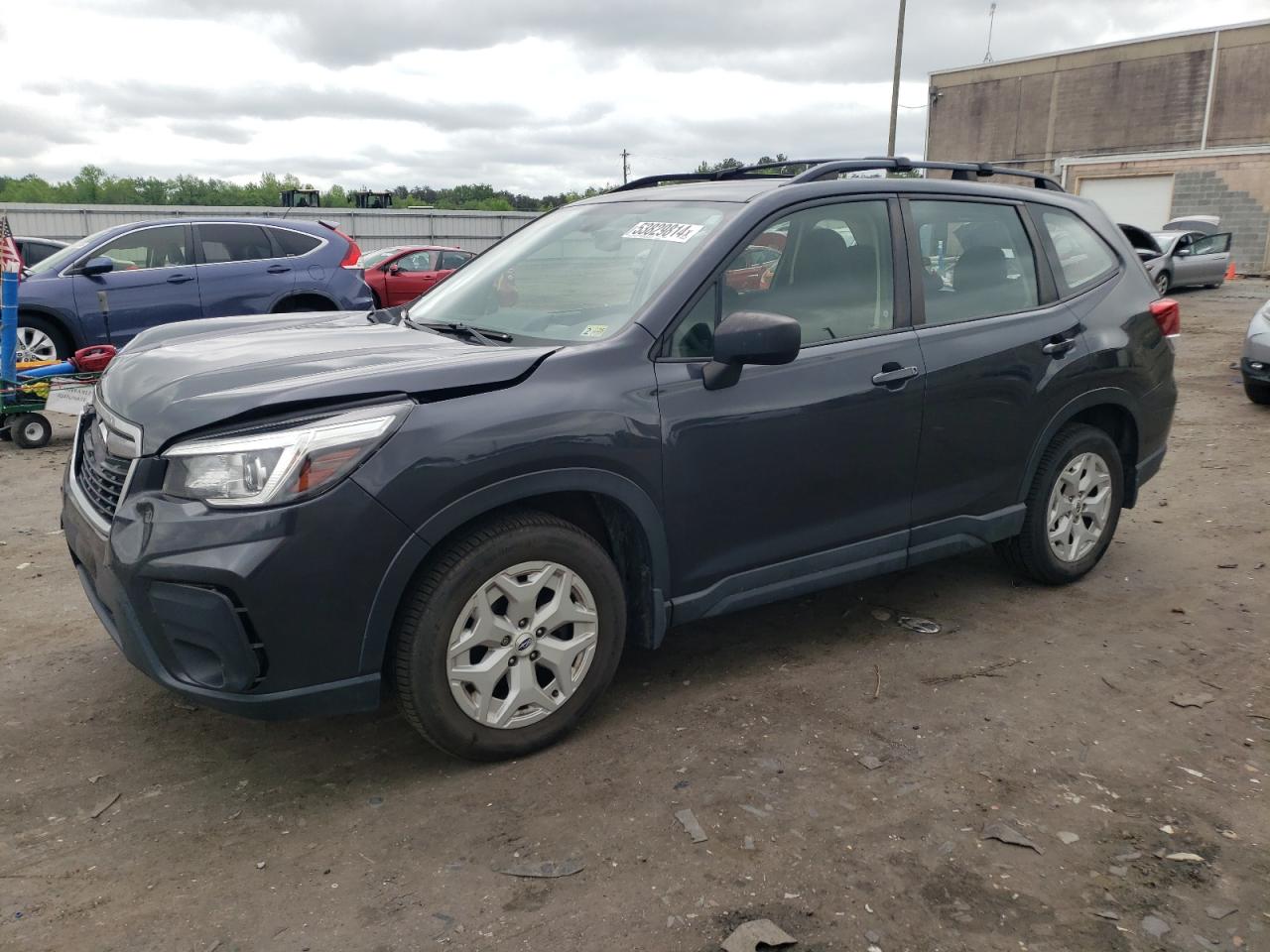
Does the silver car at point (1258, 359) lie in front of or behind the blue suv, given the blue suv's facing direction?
behind

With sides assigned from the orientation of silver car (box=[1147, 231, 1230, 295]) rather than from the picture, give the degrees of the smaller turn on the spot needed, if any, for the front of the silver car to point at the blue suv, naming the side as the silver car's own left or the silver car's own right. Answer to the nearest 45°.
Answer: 0° — it already faces it

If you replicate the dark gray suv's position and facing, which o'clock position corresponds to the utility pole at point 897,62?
The utility pole is roughly at 5 o'clock from the dark gray suv.

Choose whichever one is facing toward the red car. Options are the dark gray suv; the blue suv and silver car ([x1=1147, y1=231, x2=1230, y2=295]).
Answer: the silver car

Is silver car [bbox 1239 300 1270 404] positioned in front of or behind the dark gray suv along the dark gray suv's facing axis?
behind

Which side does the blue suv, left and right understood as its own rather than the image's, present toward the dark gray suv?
left

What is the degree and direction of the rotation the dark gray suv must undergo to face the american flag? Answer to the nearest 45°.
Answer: approximately 90° to its right

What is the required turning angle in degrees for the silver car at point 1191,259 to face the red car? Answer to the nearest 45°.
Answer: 0° — it already faces it

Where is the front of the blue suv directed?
to the viewer's left

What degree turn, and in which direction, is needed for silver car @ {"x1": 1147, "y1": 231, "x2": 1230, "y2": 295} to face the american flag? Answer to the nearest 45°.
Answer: approximately 45° to its left

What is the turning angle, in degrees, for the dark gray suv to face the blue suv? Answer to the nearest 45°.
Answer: approximately 90° to its right
